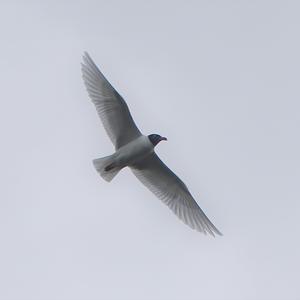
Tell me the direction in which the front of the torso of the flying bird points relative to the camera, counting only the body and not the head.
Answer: to the viewer's right
